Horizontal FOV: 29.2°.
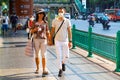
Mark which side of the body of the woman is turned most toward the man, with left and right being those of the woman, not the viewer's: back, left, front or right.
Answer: left

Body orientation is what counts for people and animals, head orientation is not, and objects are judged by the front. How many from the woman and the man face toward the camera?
2

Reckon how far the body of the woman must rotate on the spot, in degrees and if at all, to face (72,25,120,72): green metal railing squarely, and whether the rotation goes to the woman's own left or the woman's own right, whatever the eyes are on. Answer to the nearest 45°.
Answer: approximately 135° to the woman's own left

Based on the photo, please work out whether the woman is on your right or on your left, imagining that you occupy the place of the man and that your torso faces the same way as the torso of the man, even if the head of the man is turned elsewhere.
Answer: on your right

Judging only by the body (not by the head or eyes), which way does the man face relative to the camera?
toward the camera

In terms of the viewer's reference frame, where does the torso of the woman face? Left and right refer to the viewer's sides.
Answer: facing the viewer

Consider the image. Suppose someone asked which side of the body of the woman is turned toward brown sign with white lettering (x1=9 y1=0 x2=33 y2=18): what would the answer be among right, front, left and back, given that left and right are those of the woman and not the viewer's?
back

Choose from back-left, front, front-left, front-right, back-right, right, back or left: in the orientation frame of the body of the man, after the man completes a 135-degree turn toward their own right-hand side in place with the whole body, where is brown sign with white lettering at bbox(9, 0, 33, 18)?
front-right
